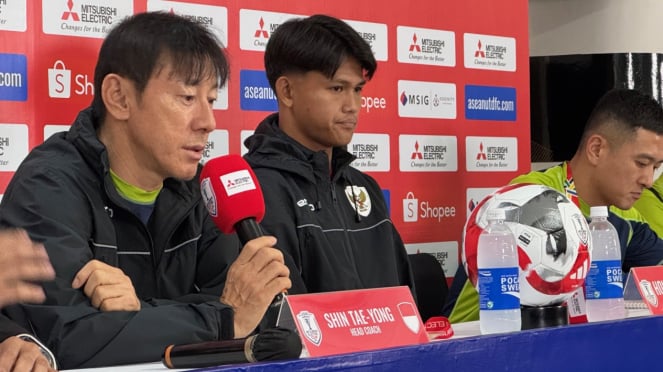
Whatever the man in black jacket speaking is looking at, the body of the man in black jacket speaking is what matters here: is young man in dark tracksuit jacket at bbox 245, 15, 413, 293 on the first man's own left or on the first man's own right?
on the first man's own left

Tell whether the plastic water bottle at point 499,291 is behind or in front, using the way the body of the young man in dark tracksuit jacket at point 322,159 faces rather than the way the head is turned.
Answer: in front

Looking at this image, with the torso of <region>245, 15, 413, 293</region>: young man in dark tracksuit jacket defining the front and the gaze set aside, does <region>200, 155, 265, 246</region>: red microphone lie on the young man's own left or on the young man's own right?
on the young man's own right

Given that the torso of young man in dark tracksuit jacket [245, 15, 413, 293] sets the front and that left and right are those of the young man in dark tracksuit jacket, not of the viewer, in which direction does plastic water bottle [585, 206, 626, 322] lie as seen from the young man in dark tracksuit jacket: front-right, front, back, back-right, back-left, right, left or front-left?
front

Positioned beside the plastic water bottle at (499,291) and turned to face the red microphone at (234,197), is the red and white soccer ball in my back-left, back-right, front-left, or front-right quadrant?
back-right

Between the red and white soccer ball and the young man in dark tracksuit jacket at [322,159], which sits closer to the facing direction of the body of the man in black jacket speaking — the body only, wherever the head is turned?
the red and white soccer ball

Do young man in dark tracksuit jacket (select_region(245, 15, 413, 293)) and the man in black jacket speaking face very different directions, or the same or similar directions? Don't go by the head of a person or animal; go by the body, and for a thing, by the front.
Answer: same or similar directions

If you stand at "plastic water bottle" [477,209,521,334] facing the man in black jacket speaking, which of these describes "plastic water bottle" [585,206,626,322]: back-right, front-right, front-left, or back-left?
back-right

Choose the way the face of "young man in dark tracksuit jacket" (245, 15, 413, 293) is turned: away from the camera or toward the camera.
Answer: toward the camera

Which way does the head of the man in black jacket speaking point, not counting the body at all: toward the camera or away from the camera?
toward the camera

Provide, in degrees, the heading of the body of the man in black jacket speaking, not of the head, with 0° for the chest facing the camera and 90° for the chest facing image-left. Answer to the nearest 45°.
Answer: approximately 315°

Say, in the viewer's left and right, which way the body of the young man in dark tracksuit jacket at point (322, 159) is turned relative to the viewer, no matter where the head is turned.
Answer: facing the viewer and to the right of the viewer

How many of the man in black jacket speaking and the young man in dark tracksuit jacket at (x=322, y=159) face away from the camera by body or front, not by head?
0
